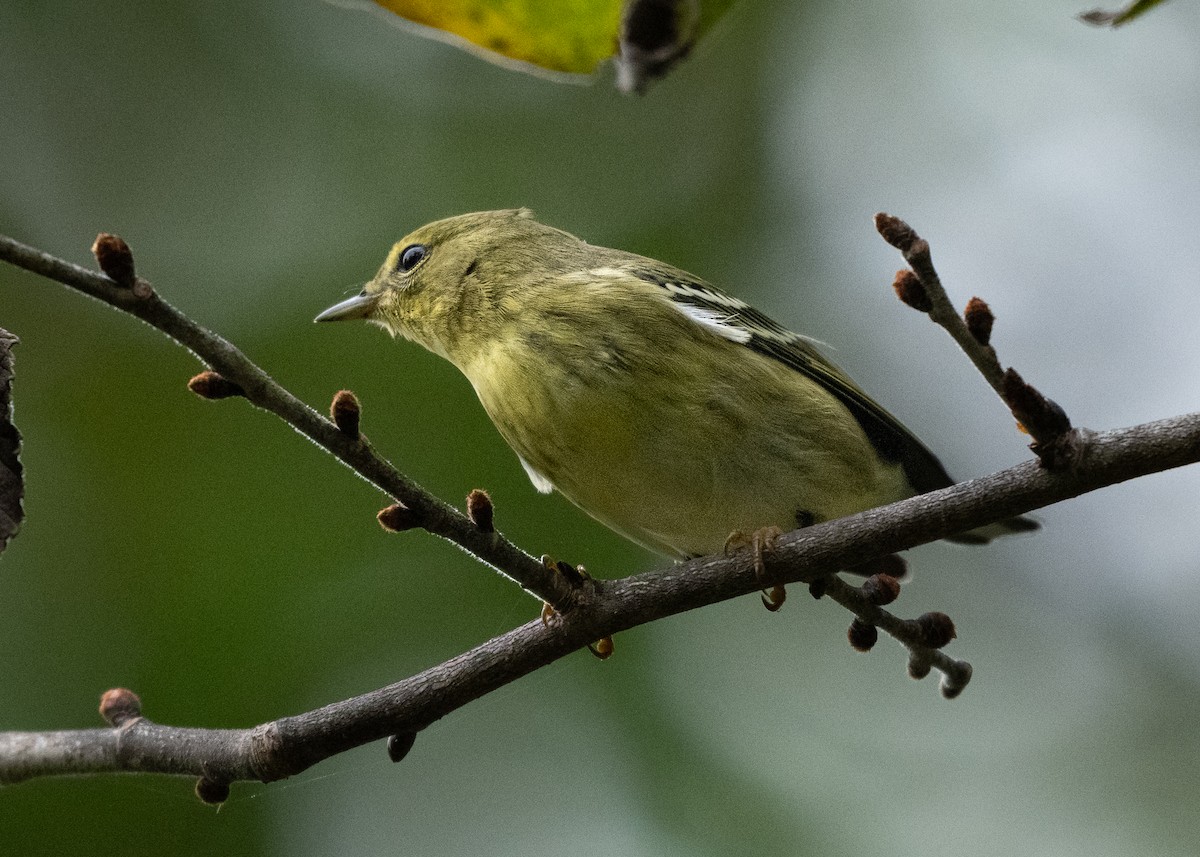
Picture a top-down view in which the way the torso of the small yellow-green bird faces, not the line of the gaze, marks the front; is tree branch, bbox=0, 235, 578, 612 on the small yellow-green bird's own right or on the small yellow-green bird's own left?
on the small yellow-green bird's own right

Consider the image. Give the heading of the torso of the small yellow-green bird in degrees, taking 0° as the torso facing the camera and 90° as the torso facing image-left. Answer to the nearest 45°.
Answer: approximately 90°
